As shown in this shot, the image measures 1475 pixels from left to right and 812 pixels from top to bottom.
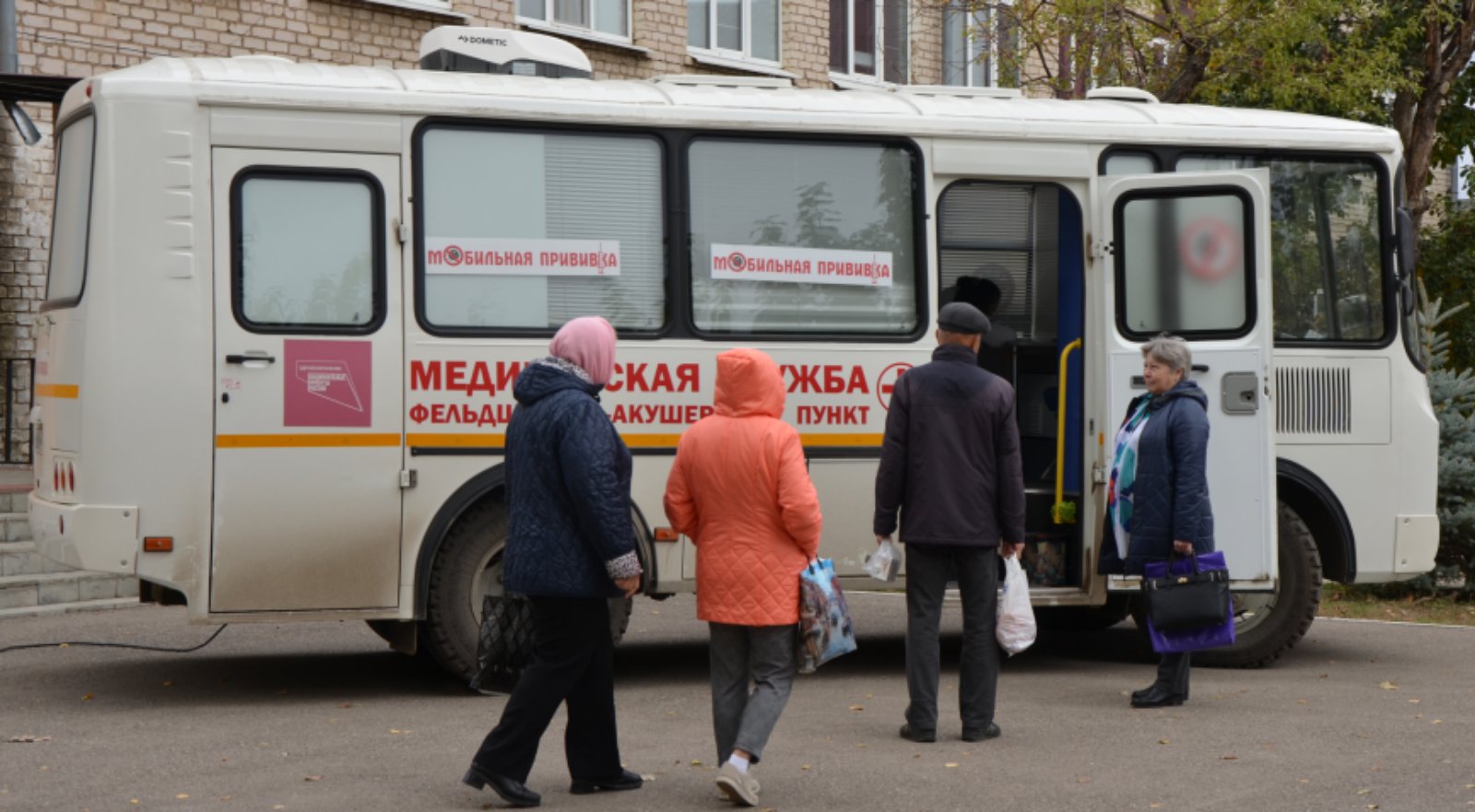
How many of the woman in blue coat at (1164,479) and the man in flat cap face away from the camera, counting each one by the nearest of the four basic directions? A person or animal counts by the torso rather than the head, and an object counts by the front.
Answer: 1

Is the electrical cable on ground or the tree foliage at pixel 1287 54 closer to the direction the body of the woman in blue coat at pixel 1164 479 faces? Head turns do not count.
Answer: the electrical cable on ground

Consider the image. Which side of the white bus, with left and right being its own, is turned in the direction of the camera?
right

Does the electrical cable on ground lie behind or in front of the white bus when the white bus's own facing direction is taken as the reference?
behind

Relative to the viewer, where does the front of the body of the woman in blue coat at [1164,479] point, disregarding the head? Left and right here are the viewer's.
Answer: facing to the left of the viewer

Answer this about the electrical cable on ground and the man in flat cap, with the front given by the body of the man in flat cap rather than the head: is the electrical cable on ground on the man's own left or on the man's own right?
on the man's own left

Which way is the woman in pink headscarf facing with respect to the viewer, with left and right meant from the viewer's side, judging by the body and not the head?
facing away from the viewer and to the right of the viewer

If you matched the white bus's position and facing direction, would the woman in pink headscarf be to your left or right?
on your right

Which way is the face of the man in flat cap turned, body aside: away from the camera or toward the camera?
away from the camera

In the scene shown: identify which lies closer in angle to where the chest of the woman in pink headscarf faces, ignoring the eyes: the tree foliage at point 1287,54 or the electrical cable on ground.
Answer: the tree foliage

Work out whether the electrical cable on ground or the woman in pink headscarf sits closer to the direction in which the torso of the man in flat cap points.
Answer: the electrical cable on ground

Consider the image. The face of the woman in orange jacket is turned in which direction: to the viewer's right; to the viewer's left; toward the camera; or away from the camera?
away from the camera

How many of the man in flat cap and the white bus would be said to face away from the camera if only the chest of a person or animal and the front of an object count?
1

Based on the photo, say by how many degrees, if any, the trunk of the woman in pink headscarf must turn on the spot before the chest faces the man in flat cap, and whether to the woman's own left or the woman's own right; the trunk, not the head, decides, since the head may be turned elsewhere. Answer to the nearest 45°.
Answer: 0° — they already face them

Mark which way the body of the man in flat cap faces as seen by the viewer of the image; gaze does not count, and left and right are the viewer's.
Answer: facing away from the viewer

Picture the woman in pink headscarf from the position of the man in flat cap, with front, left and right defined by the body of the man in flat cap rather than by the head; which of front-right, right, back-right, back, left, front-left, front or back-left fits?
back-left
